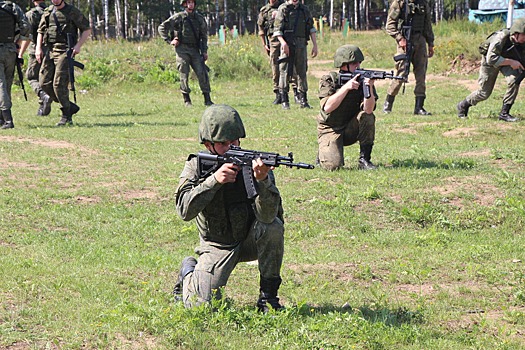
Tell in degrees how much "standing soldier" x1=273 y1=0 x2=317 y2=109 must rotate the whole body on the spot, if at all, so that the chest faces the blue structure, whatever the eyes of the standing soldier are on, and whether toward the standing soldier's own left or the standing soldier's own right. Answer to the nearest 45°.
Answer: approximately 135° to the standing soldier's own left

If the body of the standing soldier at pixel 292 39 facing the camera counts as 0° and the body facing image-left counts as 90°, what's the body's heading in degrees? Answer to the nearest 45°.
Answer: approximately 0°

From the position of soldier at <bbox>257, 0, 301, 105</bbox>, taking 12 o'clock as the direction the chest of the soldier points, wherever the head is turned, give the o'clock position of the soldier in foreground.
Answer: The soldier in foreground is roughly at 12 o'clock from the soldier.

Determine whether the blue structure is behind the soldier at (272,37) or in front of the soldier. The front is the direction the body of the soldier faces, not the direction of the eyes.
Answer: behind
